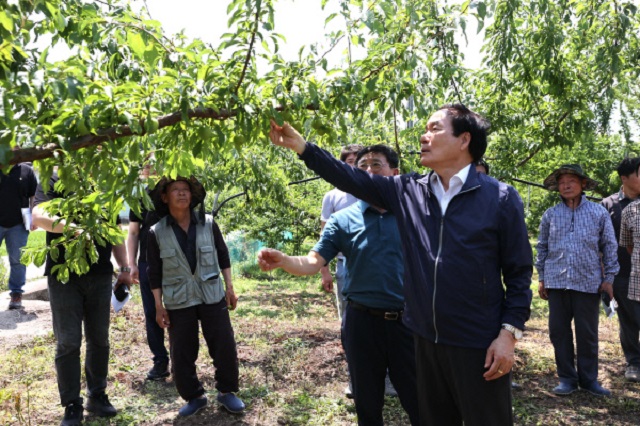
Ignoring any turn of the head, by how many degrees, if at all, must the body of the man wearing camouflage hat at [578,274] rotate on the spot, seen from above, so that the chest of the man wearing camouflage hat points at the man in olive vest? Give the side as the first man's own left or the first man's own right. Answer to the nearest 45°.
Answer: approximately 45° to the first man's own right

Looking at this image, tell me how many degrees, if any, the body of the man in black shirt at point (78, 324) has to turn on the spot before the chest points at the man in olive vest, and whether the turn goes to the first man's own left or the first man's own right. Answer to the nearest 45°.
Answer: approximately 90° to the first man's own left

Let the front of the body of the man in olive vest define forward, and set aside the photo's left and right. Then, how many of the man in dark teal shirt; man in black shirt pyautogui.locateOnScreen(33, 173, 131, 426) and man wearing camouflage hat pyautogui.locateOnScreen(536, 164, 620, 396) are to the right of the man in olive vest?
1

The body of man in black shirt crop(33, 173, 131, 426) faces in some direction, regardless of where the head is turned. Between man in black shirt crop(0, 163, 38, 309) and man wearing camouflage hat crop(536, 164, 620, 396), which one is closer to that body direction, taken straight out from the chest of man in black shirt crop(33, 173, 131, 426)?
the man wearing camouflage hat

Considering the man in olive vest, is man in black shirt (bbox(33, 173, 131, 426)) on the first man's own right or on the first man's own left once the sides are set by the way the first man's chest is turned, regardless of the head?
on the first man's own right

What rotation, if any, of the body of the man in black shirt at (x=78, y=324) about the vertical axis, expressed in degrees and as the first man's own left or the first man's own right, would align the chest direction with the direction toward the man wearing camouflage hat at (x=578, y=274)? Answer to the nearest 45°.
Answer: approximately 90° to the first man's own left

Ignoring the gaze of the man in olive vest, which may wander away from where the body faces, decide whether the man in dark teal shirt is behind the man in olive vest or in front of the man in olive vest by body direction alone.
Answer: in front

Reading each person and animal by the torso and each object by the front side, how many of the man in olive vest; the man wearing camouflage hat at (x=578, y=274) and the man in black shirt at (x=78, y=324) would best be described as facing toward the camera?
3

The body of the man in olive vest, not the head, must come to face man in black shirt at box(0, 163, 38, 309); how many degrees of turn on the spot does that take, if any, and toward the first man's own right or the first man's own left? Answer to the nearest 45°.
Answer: approximately 135° to the first man's own right
